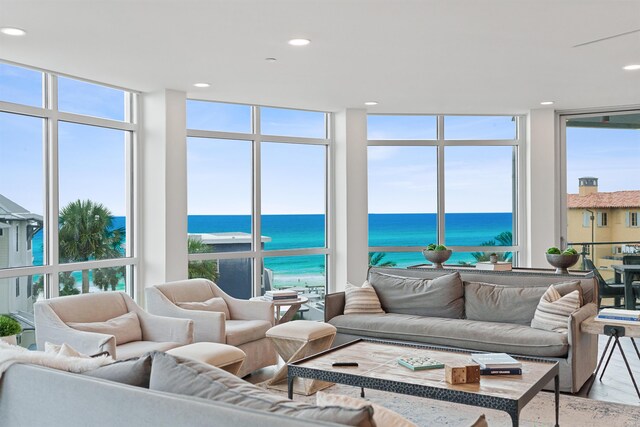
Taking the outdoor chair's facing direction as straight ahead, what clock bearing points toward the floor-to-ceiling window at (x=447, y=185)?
The floor-to-ceiling window is roughly at 6 o'clock from the outdoor chair.

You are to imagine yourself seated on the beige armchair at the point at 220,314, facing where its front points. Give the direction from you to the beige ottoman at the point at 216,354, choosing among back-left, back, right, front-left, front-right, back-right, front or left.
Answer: front-right

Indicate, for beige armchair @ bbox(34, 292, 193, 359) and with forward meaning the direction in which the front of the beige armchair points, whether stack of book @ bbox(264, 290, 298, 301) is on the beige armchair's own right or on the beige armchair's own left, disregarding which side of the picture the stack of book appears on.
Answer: on the beige armchair's own left

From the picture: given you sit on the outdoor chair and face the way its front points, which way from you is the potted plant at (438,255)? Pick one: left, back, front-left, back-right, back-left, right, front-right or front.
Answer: back-right

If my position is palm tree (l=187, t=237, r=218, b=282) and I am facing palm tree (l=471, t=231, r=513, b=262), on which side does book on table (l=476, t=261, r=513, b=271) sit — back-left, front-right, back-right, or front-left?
front-right

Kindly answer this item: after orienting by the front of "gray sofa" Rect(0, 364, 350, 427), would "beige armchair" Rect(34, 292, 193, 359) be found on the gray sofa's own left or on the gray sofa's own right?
on the gray sofa's own left

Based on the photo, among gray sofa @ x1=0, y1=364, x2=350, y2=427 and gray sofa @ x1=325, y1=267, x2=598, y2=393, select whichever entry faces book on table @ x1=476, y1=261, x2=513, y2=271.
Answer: gray sofa @ x1=0, y1=364, x2=350, y2=427

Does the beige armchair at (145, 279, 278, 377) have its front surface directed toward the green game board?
yes

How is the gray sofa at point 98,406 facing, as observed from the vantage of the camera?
facing away from the viewer and to the right of the viewer

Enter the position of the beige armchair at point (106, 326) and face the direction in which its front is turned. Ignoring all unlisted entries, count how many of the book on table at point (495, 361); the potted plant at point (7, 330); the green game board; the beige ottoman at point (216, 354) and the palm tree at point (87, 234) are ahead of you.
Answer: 3

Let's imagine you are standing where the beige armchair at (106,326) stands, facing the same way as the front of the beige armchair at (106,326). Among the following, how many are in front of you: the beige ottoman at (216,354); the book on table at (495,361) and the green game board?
3

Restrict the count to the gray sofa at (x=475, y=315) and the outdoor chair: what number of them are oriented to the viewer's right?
1

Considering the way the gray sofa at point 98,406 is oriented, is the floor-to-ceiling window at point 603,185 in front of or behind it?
in front

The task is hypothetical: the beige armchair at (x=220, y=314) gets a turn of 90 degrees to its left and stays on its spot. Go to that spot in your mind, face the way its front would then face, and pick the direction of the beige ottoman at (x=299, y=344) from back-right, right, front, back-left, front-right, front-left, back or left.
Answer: right

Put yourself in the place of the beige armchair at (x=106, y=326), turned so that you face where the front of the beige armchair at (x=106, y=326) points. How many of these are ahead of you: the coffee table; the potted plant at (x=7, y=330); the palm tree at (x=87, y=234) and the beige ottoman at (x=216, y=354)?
2

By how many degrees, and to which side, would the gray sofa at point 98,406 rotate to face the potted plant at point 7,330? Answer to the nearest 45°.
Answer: approximately 45° to its left

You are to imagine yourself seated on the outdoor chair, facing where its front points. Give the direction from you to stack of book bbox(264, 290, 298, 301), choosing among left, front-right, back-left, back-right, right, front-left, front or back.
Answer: back-right
